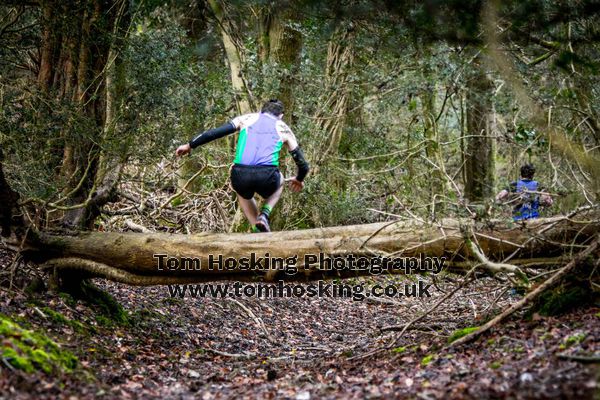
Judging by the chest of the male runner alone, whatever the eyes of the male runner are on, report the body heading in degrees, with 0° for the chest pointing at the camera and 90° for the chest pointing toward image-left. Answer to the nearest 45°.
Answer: approximately 180°

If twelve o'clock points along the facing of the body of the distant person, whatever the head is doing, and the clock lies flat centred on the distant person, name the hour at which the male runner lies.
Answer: The male runner is roughly at 7 o'clock from the distant person.

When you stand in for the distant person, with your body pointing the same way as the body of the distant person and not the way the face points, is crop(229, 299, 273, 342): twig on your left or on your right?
on your left

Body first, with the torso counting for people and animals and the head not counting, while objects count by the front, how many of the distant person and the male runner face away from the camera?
2

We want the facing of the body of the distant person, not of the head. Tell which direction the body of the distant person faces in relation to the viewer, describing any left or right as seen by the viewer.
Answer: facing away from the viewer

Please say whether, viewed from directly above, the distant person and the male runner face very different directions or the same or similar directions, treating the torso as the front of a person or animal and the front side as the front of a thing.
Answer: same or similar directions

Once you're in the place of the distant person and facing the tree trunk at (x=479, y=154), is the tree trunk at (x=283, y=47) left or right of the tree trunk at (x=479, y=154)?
left

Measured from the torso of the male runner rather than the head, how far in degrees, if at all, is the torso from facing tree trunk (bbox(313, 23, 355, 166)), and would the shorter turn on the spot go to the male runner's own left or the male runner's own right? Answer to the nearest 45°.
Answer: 0° — they already face it

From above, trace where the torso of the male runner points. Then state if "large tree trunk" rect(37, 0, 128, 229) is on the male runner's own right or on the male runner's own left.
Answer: on the male runner's own left

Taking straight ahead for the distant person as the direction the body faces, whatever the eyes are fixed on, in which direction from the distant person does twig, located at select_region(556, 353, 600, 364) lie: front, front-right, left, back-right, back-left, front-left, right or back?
back

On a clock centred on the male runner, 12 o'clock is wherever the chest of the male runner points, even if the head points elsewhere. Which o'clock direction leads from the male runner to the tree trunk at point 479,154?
The tree trunk is roughly at 1 o'clock from the male runner.

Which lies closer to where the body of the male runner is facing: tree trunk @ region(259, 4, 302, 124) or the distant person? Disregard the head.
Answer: the tree trunk
